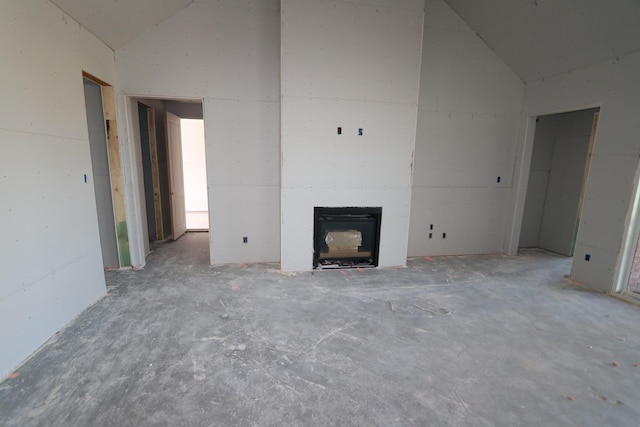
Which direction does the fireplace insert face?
toward the camera
